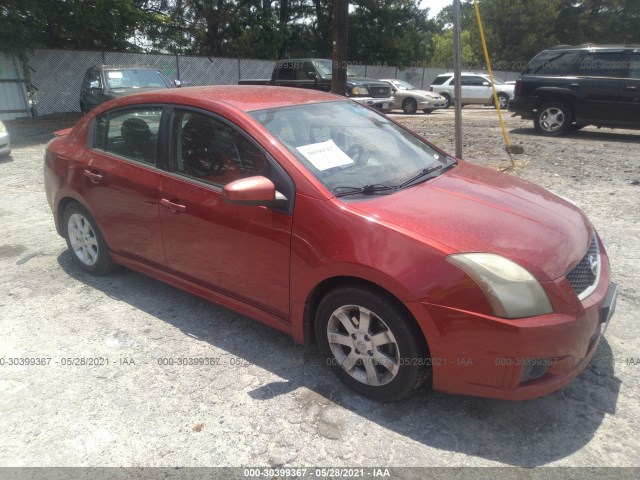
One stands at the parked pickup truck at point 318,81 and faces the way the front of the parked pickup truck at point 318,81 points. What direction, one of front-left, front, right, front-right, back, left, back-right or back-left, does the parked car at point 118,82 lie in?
right

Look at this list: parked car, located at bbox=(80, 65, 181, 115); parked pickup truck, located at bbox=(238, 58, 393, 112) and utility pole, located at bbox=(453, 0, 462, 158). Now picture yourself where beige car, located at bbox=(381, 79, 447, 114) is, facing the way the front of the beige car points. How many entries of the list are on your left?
0

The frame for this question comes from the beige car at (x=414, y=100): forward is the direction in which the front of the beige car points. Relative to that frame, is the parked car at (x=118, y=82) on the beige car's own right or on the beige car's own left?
on the beige car's own right

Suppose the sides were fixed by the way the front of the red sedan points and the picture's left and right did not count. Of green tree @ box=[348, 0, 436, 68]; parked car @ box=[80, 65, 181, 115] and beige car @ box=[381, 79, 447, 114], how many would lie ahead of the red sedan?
0

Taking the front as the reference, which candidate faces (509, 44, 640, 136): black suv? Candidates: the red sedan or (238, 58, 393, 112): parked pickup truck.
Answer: the parked pickup truck

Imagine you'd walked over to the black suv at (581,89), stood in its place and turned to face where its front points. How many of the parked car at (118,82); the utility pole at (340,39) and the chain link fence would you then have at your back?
3

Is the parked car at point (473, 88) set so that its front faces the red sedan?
no

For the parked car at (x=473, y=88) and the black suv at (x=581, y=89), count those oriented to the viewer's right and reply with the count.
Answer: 2

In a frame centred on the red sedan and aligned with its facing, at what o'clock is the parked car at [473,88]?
The parked car is roughly at 8 o'clock from the red sedan.

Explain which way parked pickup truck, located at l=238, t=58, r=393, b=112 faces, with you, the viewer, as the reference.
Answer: facing the viewer and to the right of the viewer

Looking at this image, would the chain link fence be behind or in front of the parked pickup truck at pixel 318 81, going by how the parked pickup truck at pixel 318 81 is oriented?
behind

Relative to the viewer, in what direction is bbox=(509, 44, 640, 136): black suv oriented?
to the viewer's right
